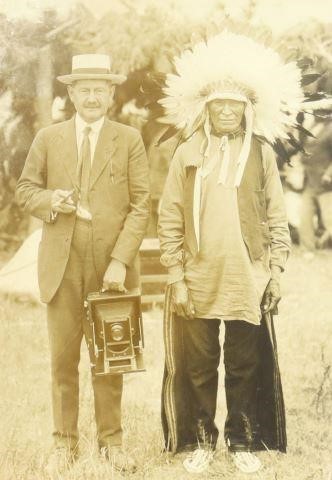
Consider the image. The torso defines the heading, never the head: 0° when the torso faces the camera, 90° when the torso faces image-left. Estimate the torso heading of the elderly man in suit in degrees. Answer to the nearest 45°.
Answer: approximately 0°

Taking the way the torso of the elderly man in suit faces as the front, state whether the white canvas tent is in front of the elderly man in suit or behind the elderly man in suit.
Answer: behind
